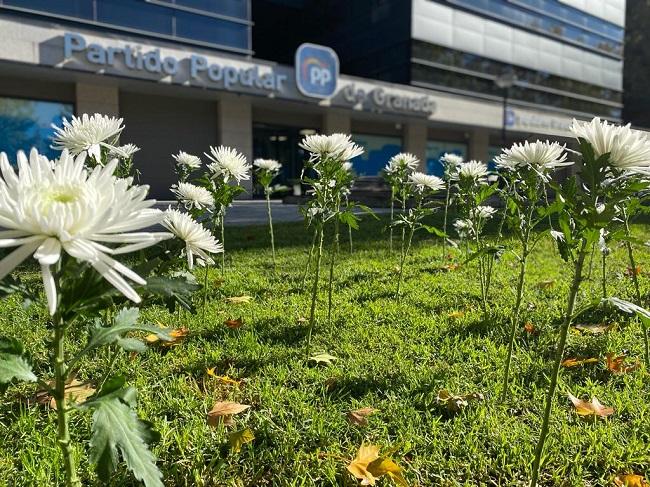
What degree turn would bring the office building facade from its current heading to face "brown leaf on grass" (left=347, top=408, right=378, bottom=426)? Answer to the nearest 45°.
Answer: approximately 45° to its right

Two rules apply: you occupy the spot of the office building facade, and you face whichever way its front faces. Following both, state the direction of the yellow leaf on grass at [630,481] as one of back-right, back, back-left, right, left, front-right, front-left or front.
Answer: front-right

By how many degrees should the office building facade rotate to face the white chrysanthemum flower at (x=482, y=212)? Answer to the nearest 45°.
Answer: approximately 45° to its right

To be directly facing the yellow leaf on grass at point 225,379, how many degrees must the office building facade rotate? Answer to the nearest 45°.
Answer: approximately 45° to its right

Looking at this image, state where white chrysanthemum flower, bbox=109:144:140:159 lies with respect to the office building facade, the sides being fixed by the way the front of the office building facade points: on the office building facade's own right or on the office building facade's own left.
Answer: on the office building facade's own right

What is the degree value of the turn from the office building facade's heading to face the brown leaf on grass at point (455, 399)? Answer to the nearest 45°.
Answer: approximately 45° to its right

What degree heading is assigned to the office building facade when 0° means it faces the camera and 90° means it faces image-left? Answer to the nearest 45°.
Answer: approximately 315°
